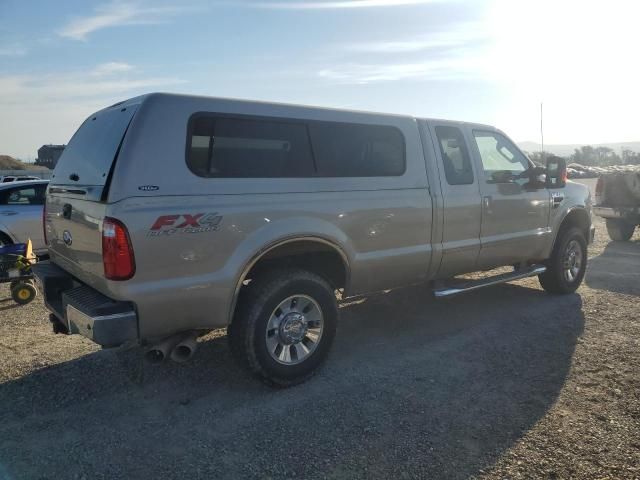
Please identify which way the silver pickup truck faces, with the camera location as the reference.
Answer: facing away from the viewer and to the right of the viewer

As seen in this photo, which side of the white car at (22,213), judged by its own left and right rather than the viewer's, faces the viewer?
right

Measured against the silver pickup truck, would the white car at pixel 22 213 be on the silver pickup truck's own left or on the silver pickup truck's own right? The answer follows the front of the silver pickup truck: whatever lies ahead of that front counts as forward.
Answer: on the silver pickup truck's own left
